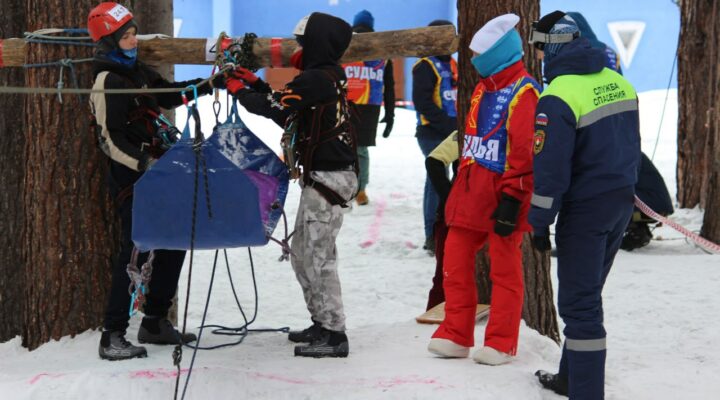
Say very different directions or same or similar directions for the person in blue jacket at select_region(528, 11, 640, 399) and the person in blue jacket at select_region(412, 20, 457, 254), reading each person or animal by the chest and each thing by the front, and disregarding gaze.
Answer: very different directions

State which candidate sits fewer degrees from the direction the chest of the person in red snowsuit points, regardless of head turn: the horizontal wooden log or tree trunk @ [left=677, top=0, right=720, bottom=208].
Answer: the horizontal wooden log

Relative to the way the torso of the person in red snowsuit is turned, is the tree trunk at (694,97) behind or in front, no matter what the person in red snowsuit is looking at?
behind

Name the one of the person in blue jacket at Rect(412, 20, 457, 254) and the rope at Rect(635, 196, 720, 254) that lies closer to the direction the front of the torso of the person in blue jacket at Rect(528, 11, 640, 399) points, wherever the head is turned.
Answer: the person in blue jacket

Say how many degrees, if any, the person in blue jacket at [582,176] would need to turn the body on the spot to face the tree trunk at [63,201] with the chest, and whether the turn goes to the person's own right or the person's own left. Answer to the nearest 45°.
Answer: approximately 45° to the person's own left

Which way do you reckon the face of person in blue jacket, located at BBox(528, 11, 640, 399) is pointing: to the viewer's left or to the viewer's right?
to the viewer's left

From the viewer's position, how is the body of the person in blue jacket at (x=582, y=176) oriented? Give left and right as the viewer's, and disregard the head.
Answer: facing away from the viewer and to the left of the viewer

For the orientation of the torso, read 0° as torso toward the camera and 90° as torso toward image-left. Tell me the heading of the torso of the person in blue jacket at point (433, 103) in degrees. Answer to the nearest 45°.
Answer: approximately 315°

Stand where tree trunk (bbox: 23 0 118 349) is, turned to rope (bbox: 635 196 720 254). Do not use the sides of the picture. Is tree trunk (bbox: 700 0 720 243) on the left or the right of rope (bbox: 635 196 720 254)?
left
